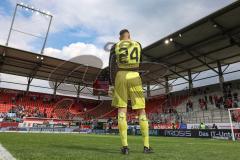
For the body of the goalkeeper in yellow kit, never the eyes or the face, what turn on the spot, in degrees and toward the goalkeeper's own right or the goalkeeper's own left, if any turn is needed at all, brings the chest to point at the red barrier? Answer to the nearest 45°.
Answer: approximately 45° to the goalkeeper's own left

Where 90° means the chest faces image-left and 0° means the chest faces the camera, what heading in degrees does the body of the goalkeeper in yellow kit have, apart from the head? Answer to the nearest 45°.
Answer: approximately 180°
